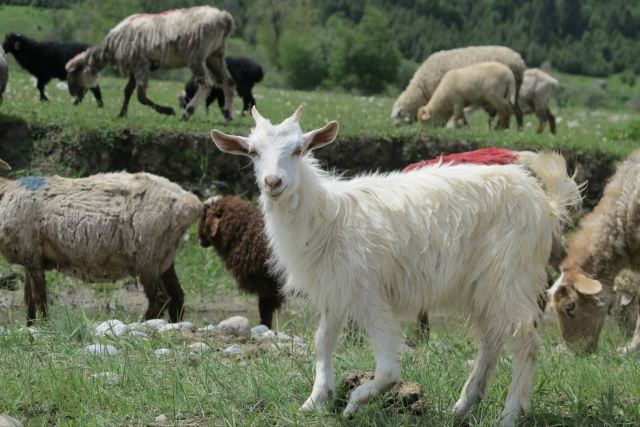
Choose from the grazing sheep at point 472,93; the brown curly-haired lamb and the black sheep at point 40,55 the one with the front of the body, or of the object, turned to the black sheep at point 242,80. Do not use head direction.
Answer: the grazing sheep

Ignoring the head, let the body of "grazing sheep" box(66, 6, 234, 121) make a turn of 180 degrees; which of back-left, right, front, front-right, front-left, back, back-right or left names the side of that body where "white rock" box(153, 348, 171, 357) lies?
right

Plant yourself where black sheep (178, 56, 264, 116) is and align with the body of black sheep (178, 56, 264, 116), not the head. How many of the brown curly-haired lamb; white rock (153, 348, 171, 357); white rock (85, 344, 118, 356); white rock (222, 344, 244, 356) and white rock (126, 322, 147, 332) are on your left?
5

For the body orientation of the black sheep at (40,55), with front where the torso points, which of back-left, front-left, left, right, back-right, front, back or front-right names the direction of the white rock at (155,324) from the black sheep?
left

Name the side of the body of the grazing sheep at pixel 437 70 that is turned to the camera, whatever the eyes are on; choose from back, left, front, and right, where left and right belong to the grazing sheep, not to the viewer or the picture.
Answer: left

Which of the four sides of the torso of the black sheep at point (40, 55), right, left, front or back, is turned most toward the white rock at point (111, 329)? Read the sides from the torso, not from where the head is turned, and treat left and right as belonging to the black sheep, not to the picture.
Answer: left

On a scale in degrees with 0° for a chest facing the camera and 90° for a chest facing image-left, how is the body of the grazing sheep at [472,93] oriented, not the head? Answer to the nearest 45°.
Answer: approximately 90°

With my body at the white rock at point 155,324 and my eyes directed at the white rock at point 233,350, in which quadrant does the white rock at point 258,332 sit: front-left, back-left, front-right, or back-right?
front-left

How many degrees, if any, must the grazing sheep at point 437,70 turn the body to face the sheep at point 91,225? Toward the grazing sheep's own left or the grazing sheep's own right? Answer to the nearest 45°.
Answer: approximately 90° to the grazing sheep's own left

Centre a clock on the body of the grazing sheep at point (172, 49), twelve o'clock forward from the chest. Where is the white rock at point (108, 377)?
The white rock is roughly at 9 o'clock from the grazing sheep.

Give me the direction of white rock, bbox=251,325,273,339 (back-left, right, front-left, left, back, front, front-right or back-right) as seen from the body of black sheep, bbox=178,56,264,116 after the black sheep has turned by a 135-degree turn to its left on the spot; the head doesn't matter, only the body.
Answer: front-right

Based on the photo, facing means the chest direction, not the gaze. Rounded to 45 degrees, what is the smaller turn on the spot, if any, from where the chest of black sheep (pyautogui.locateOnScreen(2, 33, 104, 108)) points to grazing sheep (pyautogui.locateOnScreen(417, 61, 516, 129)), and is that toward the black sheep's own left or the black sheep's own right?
approximately 135° to the black sheep's own left

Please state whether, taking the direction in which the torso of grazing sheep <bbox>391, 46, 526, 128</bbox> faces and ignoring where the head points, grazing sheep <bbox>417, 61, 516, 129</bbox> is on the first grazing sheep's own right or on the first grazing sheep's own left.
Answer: on the first grazing sheep's own left

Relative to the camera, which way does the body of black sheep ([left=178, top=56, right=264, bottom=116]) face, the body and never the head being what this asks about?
to the viewer's left

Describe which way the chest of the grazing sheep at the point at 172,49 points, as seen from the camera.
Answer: to the viewer's left

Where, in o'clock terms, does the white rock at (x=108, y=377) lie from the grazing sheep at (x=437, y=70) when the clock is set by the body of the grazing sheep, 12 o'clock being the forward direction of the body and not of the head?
The white rock is roughly at 9 o'clock from the grazing sheep.

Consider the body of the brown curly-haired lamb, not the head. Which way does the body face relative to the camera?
to the viewer's left

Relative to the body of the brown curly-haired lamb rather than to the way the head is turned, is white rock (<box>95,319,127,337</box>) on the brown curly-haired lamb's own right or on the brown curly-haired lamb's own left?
on the brown curly-haired lamb's own left

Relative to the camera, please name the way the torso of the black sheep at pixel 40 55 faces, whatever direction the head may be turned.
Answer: to the viewer's left
